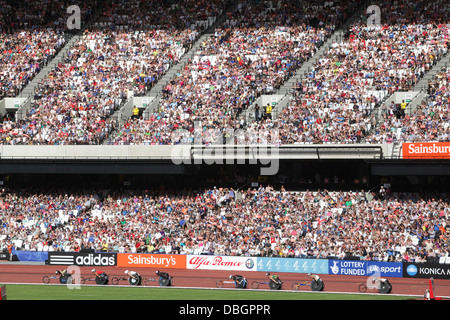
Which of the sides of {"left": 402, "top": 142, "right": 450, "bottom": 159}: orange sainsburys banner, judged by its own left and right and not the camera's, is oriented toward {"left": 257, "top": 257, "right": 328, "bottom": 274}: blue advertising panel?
front

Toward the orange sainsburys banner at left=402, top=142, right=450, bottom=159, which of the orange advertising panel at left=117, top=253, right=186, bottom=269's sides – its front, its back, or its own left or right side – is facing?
left

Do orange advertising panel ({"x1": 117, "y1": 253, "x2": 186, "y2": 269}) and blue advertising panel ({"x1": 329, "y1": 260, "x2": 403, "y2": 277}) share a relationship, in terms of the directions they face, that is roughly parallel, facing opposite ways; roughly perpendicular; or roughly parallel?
roughly parallel

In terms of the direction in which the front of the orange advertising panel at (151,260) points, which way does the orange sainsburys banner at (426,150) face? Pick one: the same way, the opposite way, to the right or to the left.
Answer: the same way

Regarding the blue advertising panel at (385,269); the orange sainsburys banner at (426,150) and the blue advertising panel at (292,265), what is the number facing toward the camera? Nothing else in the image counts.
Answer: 3

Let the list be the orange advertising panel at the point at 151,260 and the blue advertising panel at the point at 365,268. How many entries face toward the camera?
2

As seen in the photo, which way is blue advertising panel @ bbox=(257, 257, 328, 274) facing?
toward the camera

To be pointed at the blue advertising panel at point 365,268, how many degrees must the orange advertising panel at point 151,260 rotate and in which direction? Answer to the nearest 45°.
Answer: approximately 45° to its left

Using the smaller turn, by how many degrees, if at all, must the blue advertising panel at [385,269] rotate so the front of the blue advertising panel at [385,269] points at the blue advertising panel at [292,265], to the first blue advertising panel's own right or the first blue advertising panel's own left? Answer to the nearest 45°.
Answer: approximately 90° to the first blue advertising panel's own right

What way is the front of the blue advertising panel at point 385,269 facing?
toward the camera

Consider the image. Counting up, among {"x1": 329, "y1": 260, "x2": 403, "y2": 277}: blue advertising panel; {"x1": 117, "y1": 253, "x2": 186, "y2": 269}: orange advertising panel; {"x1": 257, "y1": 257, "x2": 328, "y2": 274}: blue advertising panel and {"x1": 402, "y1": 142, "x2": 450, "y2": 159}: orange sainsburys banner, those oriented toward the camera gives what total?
4

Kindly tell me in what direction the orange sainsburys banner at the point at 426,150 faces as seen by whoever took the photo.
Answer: facing the viewer

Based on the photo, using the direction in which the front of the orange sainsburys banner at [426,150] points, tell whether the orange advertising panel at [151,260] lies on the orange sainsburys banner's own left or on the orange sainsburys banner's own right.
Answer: on the orange sainsburys banner's own right

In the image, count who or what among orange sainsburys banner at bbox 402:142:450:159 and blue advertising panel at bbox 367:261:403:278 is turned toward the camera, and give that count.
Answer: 2
